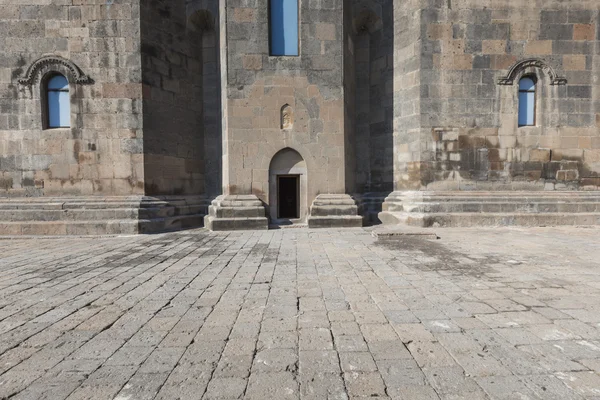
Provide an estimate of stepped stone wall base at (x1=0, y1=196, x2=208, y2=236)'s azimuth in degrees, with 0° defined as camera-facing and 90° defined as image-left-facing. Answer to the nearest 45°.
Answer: approximately 0°

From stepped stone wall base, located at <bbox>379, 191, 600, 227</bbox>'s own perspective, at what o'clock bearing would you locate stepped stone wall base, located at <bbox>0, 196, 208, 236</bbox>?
stepped stone wall base, located at <bbox>0, 196, 208, 236</bbox> is roughly at 2 o'clock from stepped stone wall base, located at <bbox>379, 191, 600, 227</bbox>.

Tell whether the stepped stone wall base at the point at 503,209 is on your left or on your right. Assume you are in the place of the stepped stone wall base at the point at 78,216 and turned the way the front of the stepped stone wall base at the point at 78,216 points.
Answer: on your left

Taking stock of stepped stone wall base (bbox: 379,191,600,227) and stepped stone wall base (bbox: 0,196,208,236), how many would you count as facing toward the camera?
2

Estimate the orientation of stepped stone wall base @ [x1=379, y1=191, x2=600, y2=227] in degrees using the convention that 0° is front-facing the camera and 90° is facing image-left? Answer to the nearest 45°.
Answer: approximately 0°
